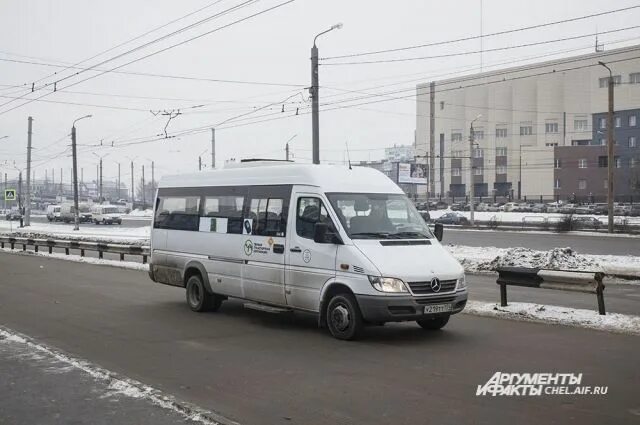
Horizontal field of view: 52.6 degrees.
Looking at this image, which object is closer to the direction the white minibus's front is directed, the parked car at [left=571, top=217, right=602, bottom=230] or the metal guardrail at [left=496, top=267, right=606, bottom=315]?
the metal guardrail

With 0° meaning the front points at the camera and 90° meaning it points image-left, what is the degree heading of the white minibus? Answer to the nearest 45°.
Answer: approximately 315°

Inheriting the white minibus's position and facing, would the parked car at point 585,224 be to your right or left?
on your left

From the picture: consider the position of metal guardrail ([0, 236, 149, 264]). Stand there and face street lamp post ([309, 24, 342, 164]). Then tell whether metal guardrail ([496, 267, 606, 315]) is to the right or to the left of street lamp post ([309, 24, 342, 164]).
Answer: right

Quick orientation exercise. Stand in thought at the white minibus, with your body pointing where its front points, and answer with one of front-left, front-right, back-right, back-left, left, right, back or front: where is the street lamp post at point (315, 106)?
back-left

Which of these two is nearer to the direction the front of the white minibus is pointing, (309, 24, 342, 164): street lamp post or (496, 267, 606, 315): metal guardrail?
the metal guardrail

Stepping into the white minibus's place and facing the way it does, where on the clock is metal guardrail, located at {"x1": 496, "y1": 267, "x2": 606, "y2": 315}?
The metal guardrail is roughly at 10 o'clock from the white minibus.

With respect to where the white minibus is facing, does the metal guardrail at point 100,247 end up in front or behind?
behind

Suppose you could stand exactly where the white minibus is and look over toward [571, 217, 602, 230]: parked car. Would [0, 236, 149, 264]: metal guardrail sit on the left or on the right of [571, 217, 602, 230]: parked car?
left
